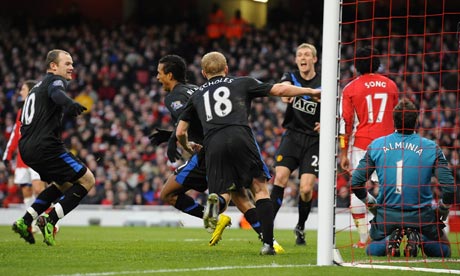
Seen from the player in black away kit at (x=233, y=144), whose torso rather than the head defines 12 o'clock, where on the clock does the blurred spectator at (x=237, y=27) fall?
The blurred spectator is roughly at 12 o'clock from the player in black away kit.

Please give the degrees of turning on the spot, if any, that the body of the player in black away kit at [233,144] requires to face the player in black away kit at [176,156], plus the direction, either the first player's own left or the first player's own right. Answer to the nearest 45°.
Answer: approximately 45° to the first player's own left

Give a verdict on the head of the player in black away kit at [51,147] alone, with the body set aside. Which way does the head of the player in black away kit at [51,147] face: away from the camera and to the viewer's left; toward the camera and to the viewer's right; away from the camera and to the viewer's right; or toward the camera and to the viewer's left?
toward the camera and to the viewer's right

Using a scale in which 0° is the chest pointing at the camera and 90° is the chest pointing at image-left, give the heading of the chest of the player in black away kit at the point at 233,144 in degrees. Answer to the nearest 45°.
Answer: approximately 180°

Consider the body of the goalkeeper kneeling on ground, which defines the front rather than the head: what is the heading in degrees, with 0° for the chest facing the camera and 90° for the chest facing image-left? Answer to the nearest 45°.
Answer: approximately 180°

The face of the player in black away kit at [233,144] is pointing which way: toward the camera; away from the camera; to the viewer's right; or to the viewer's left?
away from the camera

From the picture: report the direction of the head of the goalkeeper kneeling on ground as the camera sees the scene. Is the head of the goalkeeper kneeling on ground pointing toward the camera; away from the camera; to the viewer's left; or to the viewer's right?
away from the camera

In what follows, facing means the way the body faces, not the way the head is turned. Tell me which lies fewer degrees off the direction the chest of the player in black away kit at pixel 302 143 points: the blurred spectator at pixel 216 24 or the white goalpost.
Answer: the white goalpost

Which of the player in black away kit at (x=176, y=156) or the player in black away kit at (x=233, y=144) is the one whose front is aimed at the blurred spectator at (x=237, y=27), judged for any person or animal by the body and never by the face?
the player in black away kit at (x=233, y=144)
